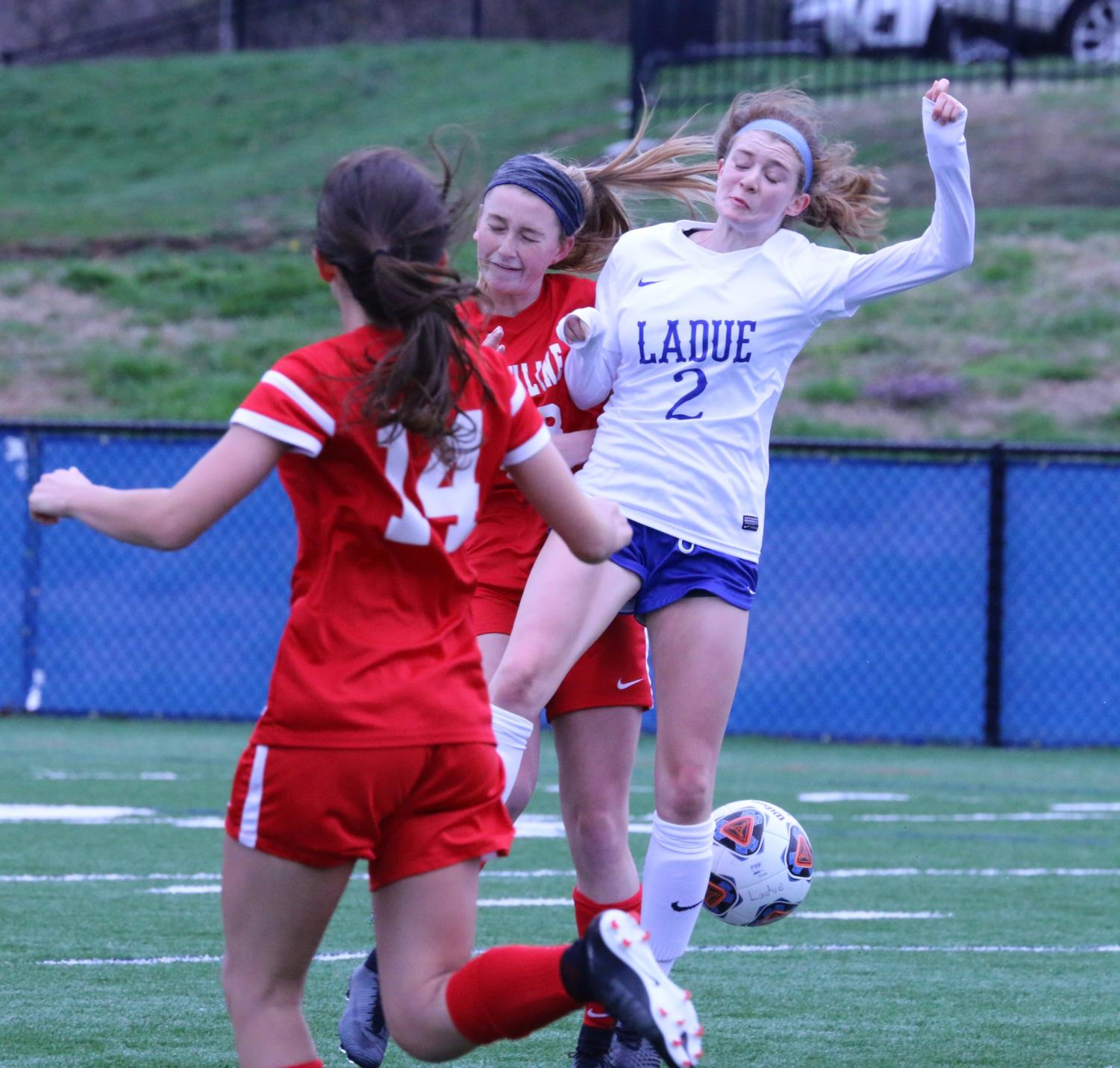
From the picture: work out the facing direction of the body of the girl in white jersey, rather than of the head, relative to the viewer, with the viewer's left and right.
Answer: facing the viewer

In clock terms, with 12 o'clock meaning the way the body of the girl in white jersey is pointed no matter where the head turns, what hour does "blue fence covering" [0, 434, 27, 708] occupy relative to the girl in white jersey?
The blue fence covering is roughly at 5 o'clock from the girl in white jersey.

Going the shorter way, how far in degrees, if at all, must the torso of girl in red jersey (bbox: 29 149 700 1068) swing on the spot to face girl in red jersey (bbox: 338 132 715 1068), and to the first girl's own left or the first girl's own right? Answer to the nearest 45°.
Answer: approximately 45° to the first girl's own right

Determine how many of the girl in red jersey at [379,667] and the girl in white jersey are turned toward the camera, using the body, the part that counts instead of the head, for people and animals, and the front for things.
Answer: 1

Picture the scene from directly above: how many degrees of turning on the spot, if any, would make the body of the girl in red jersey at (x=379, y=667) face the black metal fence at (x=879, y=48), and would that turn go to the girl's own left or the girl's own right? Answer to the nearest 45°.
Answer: approximately 45° to the girl's own right

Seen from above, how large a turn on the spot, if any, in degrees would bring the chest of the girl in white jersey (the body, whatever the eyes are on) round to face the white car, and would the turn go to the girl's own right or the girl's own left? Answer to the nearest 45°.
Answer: approximately 180°

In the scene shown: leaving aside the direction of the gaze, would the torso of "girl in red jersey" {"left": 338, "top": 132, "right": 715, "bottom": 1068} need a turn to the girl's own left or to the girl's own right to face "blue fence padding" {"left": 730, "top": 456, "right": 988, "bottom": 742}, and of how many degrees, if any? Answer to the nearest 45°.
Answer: approximately 135° to the girl's own right

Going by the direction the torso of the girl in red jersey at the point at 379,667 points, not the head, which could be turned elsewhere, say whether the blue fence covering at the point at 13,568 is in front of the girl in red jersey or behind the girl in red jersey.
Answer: in front

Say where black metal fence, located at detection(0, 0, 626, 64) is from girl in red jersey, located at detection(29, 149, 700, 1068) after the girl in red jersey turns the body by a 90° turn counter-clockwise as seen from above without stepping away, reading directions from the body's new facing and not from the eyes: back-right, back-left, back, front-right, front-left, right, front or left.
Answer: back-right

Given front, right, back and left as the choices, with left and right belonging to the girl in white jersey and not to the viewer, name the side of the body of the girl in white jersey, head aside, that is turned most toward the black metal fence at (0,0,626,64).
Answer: back

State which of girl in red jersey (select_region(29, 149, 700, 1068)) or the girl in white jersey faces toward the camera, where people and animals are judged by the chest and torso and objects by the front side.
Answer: the girl in white jersey

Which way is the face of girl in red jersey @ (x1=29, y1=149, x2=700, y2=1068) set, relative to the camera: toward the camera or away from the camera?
away from the camera
